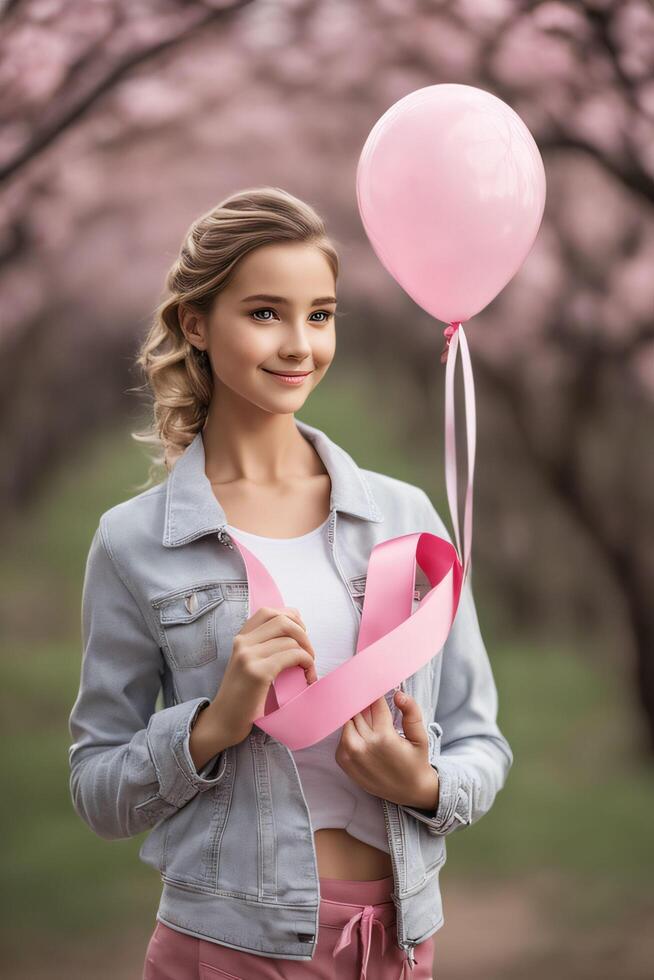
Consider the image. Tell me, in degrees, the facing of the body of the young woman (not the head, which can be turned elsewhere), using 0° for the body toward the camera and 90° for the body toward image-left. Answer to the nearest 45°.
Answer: approximately 315°
